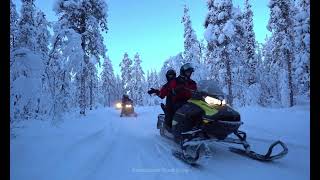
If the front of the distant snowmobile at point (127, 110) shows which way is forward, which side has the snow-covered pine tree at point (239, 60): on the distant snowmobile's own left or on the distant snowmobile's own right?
on the distant snowmobile's own left

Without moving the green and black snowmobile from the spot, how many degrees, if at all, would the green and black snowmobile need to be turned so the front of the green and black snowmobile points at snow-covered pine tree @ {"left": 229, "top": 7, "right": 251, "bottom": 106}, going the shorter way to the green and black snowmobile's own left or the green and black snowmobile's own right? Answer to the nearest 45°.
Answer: approximately 135° to the green and black snowmobile's own left

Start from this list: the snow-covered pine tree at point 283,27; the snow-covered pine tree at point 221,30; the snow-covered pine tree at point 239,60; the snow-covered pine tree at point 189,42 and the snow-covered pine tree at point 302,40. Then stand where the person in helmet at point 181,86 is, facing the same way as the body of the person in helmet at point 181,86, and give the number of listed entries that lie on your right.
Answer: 0

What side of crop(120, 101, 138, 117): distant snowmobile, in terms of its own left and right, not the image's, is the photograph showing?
front

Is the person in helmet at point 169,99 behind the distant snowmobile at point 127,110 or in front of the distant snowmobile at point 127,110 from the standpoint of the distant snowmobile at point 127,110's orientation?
in front

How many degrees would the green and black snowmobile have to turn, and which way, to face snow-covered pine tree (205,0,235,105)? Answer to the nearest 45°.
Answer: approximately 135° to its left

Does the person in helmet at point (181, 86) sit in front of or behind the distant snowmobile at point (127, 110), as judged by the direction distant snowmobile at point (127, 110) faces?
in front

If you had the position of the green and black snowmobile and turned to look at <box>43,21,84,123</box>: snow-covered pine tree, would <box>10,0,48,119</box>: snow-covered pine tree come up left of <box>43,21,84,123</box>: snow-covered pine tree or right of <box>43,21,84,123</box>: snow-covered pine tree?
left

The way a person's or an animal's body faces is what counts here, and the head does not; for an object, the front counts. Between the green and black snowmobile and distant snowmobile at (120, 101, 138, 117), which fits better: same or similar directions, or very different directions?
same or similar directions

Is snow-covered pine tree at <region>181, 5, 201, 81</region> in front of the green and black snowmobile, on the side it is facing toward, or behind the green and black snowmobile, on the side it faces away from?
behind

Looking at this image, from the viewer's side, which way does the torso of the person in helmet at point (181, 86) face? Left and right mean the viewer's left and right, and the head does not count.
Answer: facing the viewer and to the right of the viewer
